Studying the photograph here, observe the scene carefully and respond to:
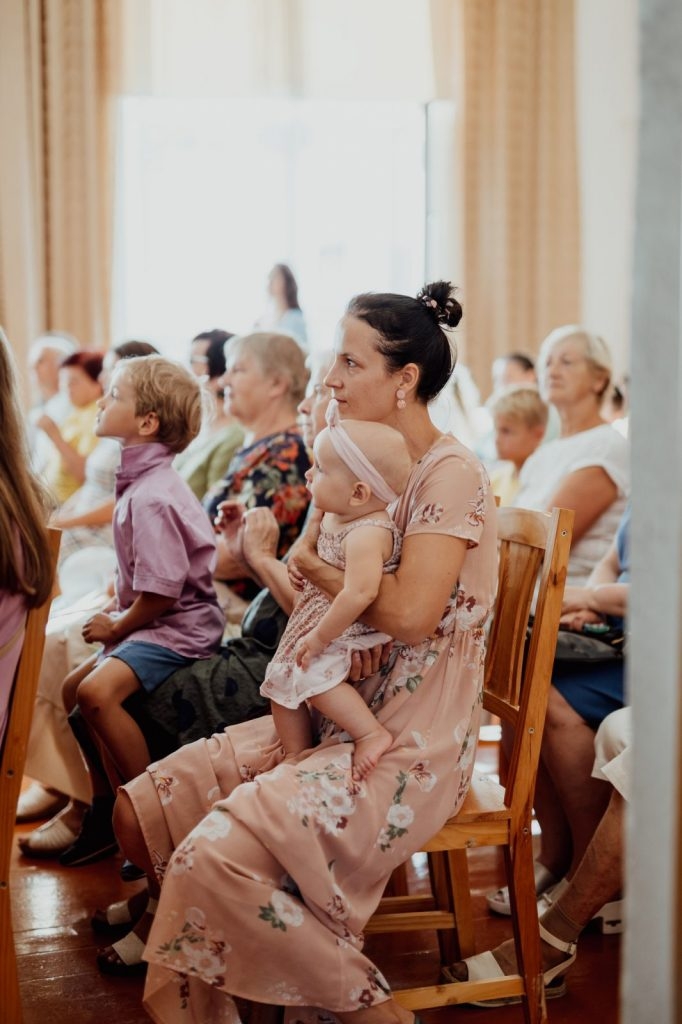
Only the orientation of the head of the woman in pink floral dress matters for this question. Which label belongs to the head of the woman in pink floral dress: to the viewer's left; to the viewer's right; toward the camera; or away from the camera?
to the viewer's left

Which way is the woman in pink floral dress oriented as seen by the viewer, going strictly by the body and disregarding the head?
to the viewer's left

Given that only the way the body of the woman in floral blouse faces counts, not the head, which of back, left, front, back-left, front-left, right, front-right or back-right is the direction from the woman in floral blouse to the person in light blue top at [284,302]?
right

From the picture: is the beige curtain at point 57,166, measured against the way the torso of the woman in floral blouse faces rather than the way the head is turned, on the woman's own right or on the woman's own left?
on the woman's own right

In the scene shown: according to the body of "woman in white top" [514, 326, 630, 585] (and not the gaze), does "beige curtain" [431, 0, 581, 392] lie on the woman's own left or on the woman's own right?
on the woman's own right

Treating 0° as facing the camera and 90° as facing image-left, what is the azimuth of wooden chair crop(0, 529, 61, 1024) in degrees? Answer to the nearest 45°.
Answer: approximately 90°

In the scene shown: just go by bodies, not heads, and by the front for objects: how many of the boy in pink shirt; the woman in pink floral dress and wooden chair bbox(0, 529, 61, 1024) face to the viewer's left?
3

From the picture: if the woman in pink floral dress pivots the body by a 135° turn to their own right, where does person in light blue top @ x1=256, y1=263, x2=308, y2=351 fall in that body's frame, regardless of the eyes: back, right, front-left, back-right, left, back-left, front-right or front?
front-left

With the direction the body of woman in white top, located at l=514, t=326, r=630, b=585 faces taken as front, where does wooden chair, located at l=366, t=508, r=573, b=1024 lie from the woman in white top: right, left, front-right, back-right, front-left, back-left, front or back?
front-left

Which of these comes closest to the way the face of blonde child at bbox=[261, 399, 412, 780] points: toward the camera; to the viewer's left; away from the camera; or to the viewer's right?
to the viewer's left

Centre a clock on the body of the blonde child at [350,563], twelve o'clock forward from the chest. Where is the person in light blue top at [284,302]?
The person in light blue top is roughly at 3 o'clock from the blonde child.

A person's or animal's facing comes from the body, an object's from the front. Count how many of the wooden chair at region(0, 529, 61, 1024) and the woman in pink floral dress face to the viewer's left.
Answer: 2

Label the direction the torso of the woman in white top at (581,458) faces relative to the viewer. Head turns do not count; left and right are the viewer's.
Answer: facing the viewer and to the left of the viewer

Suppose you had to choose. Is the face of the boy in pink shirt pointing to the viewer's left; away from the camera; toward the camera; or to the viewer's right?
to the viewer's left

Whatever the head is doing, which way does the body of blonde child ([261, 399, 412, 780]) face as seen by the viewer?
to the viewer's left

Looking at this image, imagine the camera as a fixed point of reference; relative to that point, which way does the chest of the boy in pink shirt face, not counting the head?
to the viewer's left
